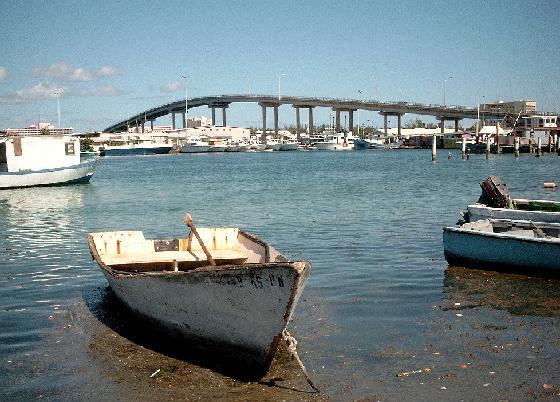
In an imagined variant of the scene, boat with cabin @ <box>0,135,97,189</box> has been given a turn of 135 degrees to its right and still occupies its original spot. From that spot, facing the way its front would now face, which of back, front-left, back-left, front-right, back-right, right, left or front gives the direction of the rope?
front-left

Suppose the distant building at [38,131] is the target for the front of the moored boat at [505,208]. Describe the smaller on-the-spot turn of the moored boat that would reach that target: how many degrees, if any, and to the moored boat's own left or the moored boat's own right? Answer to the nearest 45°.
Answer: approximately 135° to the moored boat's own left

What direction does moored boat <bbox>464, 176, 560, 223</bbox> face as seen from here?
to the viewer's right

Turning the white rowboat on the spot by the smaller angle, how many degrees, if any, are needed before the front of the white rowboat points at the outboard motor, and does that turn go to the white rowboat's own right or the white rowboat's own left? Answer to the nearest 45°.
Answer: approximately 90° to the white rowboat's own left

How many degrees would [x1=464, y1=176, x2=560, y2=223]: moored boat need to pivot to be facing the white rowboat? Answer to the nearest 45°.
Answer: approximately 90° to its right

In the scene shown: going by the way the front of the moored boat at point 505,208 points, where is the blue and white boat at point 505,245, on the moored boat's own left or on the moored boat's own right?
on the moored boat's own right

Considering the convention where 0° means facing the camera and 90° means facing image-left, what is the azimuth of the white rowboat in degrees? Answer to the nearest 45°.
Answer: approximately 315°

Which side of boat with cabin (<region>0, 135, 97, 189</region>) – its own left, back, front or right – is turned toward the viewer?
right

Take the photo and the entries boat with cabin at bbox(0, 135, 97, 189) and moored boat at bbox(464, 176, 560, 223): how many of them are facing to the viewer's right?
2

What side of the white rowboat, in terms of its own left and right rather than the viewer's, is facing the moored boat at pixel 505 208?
left

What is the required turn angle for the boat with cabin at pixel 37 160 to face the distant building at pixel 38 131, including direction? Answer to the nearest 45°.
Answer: approximately 90° to its left
